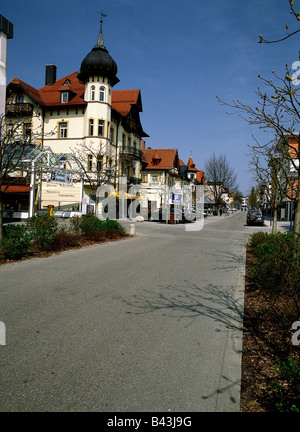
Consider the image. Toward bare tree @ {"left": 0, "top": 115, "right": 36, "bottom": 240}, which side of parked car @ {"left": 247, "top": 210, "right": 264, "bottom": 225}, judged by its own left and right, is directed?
back

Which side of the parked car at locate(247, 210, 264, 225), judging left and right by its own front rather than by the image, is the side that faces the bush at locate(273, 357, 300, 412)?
back

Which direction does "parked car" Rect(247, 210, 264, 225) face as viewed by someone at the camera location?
facing away from the viewer

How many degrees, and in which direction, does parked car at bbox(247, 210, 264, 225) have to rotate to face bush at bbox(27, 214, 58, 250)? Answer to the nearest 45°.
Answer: approximately 180°

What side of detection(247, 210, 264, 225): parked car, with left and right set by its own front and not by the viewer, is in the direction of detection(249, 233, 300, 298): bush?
back

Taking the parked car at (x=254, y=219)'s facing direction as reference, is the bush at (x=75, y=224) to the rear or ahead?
to the rear

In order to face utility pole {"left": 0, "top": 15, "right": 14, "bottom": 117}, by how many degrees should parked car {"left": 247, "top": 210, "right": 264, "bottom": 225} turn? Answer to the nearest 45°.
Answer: approximately 135° to its left

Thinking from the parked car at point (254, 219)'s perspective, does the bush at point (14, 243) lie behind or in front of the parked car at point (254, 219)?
behind

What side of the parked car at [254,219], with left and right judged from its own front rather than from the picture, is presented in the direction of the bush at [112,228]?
back

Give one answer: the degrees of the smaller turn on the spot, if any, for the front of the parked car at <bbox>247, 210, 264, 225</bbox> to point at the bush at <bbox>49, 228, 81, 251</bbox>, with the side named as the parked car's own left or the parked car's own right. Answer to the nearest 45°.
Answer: approximately 180°
